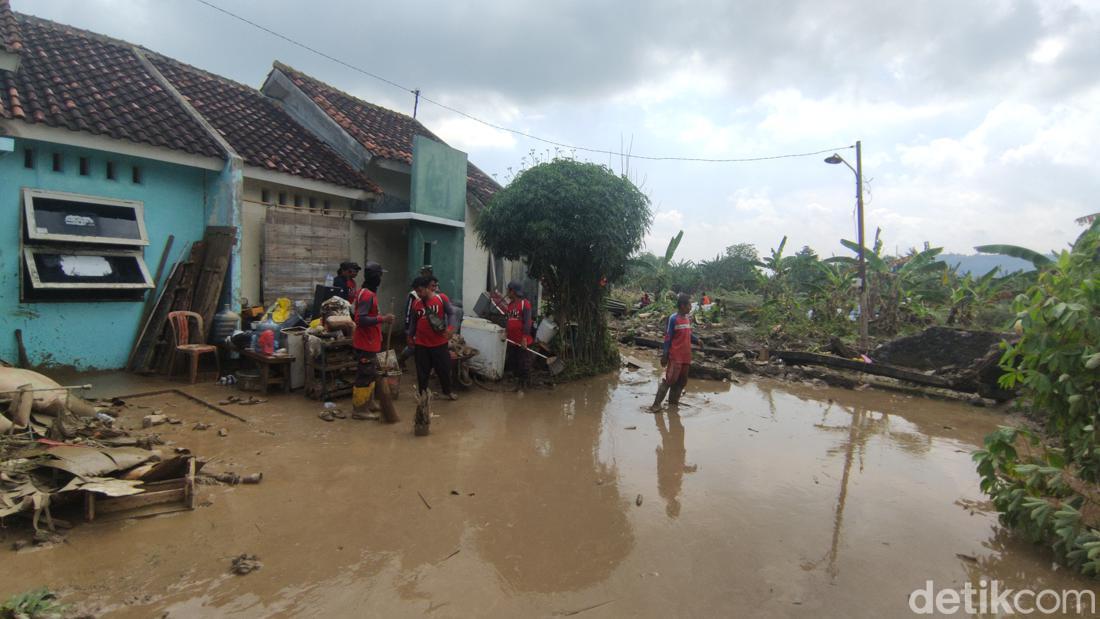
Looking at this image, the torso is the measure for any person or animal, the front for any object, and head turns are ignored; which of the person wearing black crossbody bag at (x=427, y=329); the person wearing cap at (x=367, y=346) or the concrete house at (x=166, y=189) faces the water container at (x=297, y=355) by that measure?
the concrete house

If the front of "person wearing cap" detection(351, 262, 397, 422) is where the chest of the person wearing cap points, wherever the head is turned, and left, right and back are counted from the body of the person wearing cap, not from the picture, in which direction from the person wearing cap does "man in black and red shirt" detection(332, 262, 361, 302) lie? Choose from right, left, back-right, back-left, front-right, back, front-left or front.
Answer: left

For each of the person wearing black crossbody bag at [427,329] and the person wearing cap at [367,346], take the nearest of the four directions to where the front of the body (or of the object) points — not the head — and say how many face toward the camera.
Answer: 1

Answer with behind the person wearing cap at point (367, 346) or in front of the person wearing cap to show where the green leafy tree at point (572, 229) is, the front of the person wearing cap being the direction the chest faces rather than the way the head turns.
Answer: in front

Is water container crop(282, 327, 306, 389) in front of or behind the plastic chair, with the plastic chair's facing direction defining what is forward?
in front

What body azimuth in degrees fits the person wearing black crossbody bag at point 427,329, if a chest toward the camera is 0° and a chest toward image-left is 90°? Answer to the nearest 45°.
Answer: approximately 0°

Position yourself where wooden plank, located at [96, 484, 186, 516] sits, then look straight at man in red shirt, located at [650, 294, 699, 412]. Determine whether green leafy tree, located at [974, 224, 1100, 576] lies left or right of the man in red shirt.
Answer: right

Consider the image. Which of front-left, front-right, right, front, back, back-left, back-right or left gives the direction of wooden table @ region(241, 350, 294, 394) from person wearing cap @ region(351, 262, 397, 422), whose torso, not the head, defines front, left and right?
back-left

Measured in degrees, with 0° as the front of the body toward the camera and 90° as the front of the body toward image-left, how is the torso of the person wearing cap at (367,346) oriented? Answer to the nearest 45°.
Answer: approximately 270°

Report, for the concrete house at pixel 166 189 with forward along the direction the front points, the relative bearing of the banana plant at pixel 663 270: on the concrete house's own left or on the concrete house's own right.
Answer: on the concrete house's own left

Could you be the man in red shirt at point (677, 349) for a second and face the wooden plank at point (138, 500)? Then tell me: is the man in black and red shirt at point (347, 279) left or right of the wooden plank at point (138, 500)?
right
